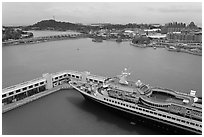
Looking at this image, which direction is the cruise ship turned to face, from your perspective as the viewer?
facing away from the viewer and to the left of the viewer

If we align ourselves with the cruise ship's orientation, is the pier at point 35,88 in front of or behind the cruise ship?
in front

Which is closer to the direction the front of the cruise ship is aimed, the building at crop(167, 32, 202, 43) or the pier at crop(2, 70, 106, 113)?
the pier

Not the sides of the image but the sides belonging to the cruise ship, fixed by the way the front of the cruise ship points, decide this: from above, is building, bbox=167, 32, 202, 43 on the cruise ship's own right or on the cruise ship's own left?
on the cruise ship's own right
